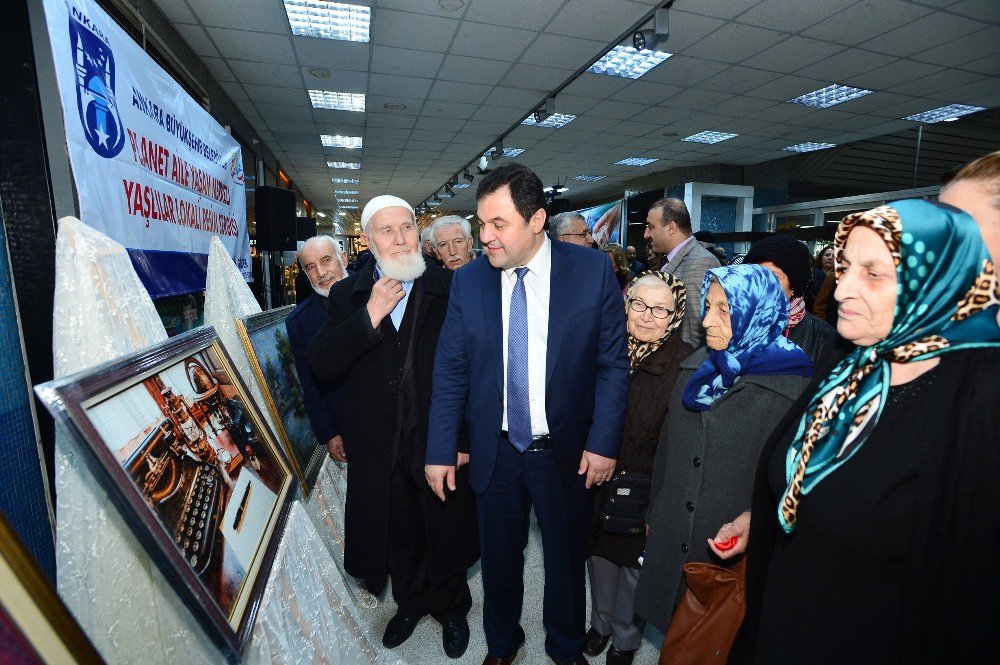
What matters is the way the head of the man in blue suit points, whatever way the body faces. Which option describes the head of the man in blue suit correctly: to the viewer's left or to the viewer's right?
to the viewer's left

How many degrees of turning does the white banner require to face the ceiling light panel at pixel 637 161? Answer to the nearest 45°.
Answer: approximately 90° to its left

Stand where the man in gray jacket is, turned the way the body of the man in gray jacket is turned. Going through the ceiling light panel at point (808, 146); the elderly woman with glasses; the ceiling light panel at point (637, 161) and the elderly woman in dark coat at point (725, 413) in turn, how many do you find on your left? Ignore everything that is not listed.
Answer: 2

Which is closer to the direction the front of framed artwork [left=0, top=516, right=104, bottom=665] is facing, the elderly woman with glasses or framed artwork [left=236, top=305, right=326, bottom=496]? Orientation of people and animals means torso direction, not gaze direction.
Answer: the elderly woman with glasses

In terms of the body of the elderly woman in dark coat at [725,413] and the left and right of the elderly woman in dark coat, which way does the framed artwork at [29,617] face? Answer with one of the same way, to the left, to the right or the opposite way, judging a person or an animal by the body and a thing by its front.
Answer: the opposite way

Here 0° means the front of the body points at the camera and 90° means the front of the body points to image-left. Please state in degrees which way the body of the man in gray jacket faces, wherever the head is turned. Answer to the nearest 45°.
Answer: approximately 90°

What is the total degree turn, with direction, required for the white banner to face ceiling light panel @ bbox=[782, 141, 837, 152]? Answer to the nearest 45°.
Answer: approximately 45° to its left

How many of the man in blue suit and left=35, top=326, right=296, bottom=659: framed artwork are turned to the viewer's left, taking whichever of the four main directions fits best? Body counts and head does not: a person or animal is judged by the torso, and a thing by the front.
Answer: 0

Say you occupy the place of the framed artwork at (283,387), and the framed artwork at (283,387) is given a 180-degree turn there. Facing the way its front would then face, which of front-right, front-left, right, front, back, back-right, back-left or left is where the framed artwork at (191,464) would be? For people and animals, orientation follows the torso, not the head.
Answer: back-left

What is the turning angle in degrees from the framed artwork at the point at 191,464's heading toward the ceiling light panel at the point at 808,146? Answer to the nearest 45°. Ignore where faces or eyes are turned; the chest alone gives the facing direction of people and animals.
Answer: approximately 45° to its left

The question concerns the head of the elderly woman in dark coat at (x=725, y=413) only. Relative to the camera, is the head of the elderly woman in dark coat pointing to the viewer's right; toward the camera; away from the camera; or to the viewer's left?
to the viewer's left

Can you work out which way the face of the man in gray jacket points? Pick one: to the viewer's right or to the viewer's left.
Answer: to the viewer's left

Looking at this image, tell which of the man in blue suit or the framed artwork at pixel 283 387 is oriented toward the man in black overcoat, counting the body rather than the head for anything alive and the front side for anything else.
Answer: the framed artwork

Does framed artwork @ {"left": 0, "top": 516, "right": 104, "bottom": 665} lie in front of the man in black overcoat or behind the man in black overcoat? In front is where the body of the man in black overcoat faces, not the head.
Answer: in front

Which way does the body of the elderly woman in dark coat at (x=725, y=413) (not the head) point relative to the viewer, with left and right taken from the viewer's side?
facing the viewer and to the left of the viewer
